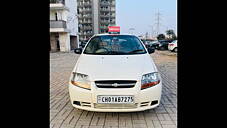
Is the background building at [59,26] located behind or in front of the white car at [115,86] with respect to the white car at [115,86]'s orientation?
behind

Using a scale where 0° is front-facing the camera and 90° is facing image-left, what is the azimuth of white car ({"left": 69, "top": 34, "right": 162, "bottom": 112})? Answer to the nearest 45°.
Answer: approximately 0°
